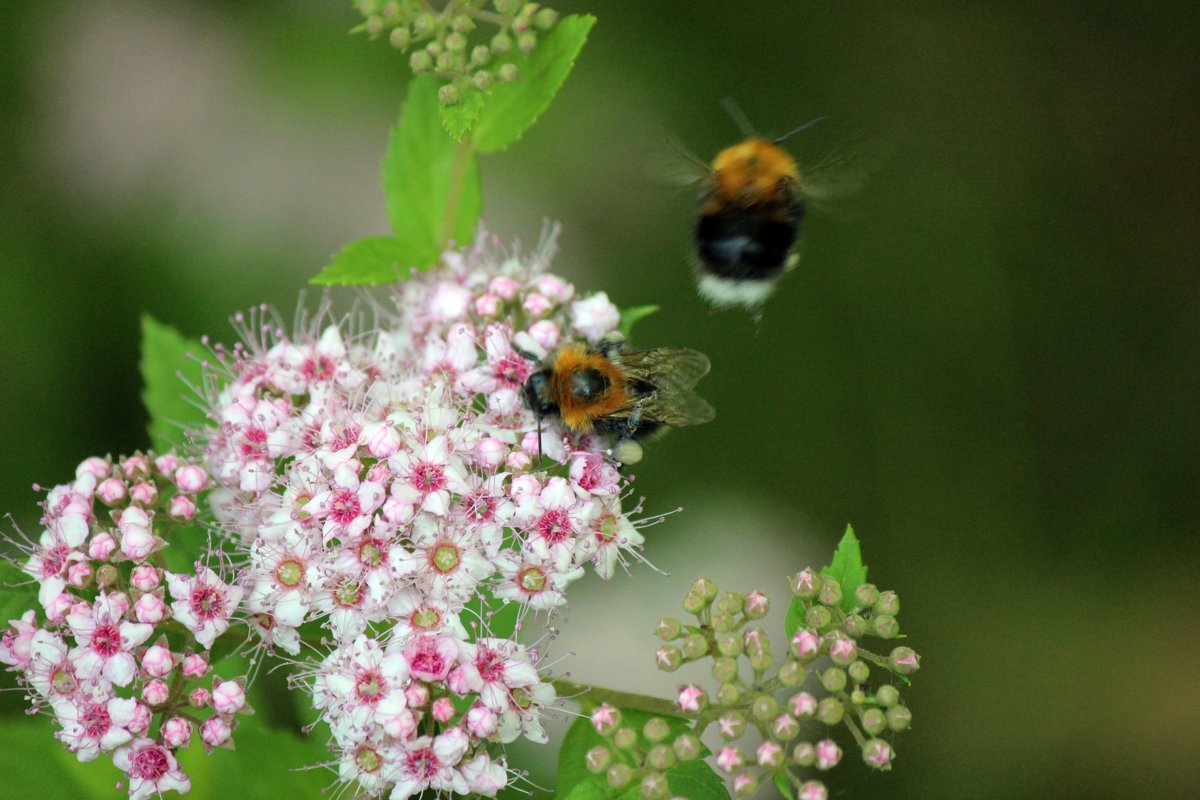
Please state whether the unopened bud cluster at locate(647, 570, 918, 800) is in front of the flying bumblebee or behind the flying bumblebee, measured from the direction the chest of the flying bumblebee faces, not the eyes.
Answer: behind

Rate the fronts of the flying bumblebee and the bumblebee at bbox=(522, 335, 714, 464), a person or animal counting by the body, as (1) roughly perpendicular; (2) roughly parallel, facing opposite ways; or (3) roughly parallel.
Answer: roughly perpendicular

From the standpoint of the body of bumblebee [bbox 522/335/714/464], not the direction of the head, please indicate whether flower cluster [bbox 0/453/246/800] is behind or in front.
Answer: in front

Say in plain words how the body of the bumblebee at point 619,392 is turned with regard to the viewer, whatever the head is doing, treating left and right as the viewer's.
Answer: facing to the left of the viewer

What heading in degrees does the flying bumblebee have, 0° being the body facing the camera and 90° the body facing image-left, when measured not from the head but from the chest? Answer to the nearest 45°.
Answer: approximately 180°

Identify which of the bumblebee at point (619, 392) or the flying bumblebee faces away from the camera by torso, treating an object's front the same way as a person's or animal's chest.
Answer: the flying bumblebee

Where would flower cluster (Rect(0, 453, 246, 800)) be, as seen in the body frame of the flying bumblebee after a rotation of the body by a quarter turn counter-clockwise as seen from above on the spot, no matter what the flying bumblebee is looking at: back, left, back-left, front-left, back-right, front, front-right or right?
front-left

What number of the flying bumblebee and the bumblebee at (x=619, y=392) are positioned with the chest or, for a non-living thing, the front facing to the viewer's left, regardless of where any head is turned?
1

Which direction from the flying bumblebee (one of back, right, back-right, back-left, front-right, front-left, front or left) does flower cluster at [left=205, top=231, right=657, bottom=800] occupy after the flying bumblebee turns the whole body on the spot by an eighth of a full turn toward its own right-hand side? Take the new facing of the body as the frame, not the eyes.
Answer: back
